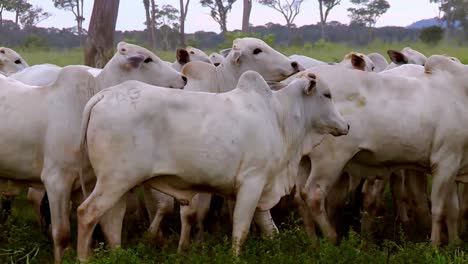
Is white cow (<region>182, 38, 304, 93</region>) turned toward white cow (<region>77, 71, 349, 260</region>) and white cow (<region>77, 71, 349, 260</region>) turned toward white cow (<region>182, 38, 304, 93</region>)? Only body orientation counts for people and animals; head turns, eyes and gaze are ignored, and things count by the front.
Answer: no

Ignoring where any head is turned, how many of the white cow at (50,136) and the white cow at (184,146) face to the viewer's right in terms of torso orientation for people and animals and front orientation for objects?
2

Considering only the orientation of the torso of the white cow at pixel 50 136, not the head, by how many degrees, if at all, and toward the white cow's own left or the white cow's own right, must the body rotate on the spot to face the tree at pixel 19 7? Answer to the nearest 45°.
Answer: approximately 90° to the white cow's own left

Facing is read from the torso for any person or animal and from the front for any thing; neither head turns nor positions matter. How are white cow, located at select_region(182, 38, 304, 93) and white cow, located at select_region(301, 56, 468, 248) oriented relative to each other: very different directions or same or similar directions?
same or similar directions

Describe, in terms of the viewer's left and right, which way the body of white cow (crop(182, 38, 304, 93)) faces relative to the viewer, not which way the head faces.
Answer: facing to the right of the viewer

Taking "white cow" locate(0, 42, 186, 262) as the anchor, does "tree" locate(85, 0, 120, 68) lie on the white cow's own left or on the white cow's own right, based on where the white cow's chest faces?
on the white cow's own left

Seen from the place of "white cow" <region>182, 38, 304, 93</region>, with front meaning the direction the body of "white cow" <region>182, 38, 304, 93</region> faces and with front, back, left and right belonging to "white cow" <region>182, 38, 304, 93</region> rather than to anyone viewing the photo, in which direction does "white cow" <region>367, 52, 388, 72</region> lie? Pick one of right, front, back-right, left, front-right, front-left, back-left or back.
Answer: front-left

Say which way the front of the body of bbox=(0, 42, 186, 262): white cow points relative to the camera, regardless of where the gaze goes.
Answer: to the viewer's right

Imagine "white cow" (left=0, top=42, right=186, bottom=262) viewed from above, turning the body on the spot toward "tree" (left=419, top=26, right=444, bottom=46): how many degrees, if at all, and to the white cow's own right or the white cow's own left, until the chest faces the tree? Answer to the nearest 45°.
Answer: approximately 45° to the white cow's own left

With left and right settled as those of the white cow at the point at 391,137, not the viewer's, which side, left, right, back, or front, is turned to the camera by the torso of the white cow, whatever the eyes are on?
right

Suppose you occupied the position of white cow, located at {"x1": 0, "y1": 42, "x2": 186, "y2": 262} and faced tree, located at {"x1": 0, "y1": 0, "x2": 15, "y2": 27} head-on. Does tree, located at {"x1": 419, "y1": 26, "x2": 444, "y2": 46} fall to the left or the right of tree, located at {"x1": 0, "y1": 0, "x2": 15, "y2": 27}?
right

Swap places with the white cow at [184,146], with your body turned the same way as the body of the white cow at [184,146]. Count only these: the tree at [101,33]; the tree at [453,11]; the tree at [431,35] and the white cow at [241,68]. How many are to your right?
0

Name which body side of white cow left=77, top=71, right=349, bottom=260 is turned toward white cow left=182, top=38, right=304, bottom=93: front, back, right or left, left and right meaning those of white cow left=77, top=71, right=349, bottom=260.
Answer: left

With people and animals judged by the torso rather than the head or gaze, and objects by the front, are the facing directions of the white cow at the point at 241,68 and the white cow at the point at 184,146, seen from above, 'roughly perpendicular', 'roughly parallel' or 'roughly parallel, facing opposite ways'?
roughly parallel

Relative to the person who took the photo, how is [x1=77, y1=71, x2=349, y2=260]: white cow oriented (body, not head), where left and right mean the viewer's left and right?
facing to the right of the viewer

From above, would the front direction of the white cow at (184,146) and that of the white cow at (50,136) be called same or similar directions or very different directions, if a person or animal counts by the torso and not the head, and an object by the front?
same or similar directions
